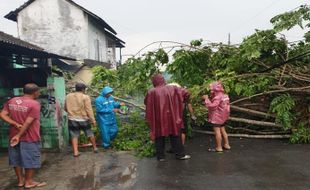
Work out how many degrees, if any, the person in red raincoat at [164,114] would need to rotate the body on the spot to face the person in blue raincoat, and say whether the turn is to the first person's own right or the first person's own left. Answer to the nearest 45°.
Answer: approximately 45° to the first person's own left

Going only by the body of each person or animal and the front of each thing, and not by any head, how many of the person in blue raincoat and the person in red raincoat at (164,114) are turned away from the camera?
1

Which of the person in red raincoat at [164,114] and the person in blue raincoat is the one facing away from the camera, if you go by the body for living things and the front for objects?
the person in red raincoat

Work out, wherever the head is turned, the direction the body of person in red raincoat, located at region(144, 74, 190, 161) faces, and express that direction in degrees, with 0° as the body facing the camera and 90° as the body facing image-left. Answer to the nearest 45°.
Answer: approximately 180°

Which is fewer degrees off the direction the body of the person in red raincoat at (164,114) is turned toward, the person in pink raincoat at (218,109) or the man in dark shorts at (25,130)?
the person in pink raincoat

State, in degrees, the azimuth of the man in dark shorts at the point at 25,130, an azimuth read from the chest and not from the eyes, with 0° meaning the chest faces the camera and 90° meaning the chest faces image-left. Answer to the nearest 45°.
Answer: approximately 225°

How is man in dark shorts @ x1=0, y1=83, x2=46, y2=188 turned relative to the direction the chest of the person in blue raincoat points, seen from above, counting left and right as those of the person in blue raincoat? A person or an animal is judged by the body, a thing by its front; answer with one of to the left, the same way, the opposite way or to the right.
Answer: to the left
